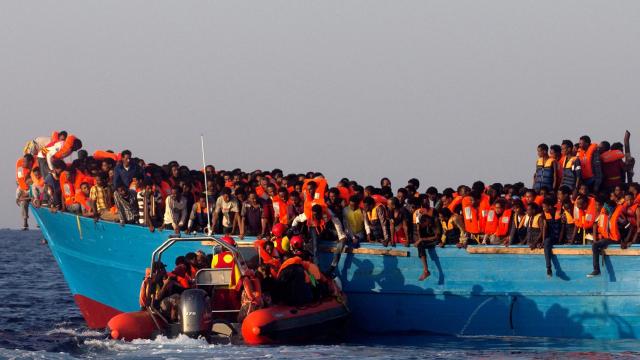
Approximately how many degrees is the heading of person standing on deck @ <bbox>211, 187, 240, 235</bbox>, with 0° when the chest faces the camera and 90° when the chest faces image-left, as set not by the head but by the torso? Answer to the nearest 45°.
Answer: approximately 0°

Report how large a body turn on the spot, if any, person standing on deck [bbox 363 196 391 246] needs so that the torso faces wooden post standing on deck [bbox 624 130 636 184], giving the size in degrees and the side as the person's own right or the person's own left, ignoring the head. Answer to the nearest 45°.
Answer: approximately 135° to the person's own left

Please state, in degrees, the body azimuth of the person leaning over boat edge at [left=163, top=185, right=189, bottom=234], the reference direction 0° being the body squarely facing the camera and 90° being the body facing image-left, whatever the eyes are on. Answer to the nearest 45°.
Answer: approximately 0°

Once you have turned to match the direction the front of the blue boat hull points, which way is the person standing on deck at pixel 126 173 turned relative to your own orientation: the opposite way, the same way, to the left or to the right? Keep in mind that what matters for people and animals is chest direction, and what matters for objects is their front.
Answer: to the left

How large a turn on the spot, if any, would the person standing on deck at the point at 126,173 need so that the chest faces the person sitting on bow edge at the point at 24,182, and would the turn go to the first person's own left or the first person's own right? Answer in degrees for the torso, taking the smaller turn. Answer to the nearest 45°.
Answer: approximately 135° to the first person's own right

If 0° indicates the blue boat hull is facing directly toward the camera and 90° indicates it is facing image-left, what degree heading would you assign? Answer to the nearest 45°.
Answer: approximately 90°
